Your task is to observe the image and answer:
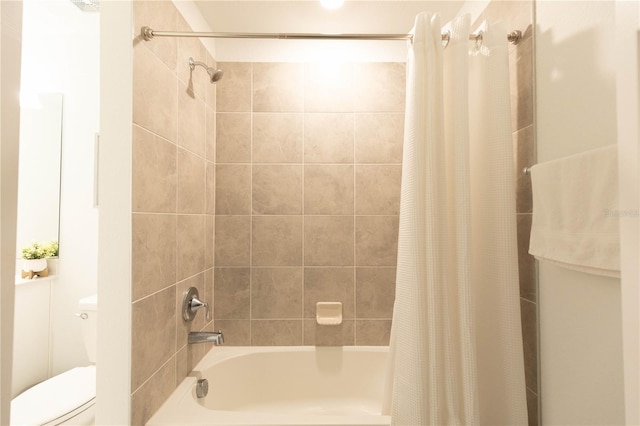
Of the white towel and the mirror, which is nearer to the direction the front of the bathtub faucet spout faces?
the white towel

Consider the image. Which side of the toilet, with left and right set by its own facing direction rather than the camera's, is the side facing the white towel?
left

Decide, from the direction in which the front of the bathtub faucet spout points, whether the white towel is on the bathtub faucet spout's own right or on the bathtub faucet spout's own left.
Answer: on the bathtub faucet spout's own right

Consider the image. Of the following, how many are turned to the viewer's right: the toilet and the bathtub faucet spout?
1

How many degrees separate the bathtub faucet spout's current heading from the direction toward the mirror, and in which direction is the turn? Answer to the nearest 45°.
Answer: approximately 135° to its left

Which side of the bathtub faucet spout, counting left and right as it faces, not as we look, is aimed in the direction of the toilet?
back

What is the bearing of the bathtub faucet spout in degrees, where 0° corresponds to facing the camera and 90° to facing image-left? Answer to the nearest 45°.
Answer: approximately 270°

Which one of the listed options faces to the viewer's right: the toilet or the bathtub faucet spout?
the bathtub faucet spout

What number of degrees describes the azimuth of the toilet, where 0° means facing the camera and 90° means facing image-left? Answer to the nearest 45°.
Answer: approximately 45°

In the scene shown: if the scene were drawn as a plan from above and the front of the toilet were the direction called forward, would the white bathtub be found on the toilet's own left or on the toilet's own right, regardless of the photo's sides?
on the toilet's own left

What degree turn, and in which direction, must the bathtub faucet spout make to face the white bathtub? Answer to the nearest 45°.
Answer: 0° — it already faces it
